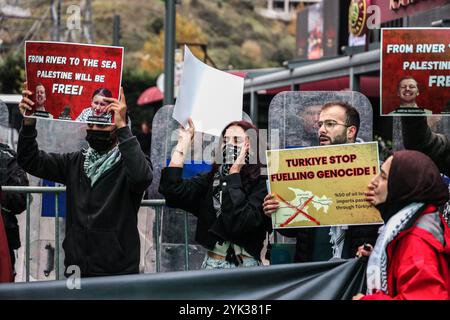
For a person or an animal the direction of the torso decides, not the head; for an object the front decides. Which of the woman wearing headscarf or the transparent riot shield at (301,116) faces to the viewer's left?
the woman wearing headscarf

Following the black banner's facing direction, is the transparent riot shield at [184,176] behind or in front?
behind

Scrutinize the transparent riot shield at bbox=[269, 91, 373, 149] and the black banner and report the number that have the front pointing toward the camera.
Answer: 2

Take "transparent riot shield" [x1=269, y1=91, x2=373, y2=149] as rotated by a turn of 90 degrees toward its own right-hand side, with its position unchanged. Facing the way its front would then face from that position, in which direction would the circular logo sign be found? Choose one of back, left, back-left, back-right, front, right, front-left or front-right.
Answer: right

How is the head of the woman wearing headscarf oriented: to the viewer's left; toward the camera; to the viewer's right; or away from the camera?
to the viewer's left

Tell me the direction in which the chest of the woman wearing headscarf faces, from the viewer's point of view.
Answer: to the viewer's left

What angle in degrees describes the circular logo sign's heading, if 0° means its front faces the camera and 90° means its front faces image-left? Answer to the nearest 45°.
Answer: approximately 45°

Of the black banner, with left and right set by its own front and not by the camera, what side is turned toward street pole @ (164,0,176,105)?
back

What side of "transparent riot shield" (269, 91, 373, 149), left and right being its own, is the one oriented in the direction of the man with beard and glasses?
front

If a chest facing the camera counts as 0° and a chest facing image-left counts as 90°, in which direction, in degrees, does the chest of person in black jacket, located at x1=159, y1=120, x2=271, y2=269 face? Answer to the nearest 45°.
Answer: approximately 45°

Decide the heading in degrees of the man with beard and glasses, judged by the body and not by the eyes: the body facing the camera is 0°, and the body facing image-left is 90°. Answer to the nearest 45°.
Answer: approximately 45°

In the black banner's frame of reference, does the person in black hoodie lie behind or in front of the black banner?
behind
